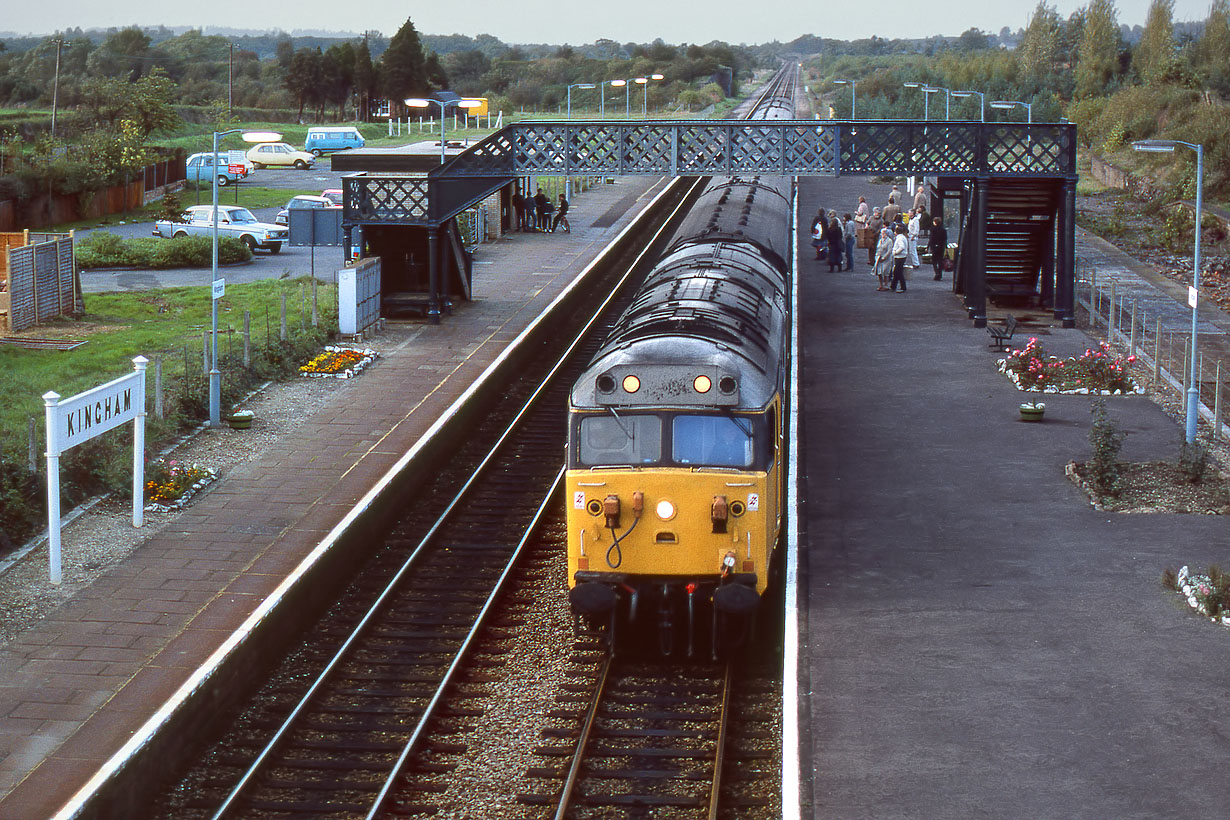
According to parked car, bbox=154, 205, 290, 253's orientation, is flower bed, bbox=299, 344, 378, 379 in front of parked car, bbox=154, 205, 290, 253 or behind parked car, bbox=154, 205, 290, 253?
in front

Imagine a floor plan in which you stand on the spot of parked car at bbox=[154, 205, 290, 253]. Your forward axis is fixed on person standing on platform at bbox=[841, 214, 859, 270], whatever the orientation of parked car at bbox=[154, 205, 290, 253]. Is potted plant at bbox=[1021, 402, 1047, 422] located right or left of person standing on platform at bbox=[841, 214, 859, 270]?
right

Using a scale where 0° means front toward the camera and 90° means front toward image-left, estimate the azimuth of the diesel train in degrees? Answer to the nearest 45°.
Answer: approximately 0°

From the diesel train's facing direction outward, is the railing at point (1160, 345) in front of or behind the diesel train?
behind

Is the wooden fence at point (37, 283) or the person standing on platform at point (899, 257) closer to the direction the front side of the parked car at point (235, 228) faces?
the person standing on platform

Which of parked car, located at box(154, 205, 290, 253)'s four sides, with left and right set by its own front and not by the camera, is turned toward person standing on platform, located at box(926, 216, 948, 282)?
front

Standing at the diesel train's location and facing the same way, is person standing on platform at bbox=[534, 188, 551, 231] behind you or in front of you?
behind

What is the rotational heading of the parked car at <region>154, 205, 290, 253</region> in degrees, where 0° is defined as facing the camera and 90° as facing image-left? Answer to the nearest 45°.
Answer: approximately 315°
